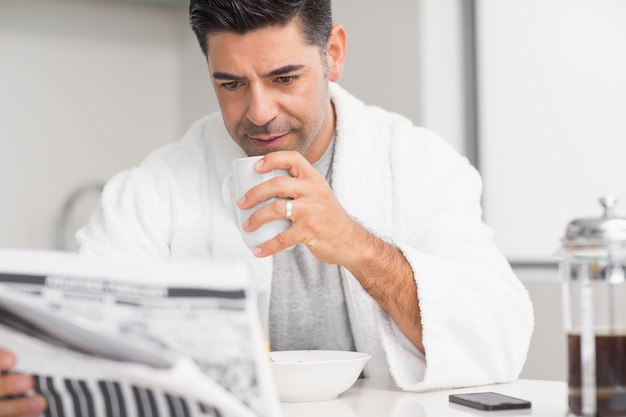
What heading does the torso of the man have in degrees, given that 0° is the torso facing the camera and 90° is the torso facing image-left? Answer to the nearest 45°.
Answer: approximately 45°

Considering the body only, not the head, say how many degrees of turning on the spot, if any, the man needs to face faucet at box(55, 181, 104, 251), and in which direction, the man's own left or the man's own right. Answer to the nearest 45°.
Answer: approximately 90° to the man's own right

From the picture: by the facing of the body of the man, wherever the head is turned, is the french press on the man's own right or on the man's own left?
on the man's own left
